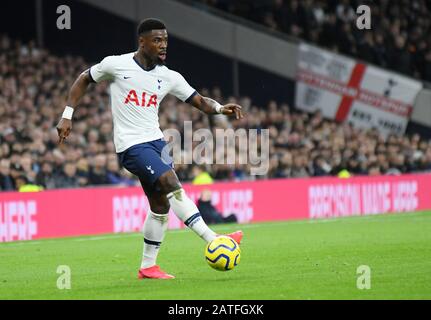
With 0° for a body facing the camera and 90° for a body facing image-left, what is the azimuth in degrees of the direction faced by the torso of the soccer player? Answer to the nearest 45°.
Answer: approximately 315°

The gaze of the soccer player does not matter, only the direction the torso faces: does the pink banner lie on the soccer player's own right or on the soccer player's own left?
on the soccer player's own left

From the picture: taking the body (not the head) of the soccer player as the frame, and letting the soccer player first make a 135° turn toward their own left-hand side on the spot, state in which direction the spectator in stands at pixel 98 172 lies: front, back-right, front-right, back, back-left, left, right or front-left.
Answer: front

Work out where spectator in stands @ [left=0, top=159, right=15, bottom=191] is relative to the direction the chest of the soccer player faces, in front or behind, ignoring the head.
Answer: behind
